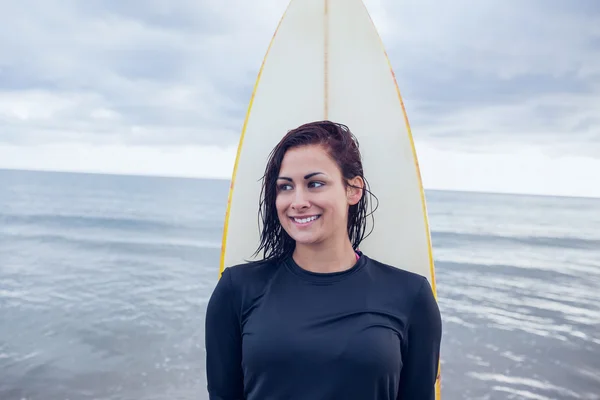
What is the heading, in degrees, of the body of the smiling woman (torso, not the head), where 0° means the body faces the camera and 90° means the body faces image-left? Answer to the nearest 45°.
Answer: approximately 0°
